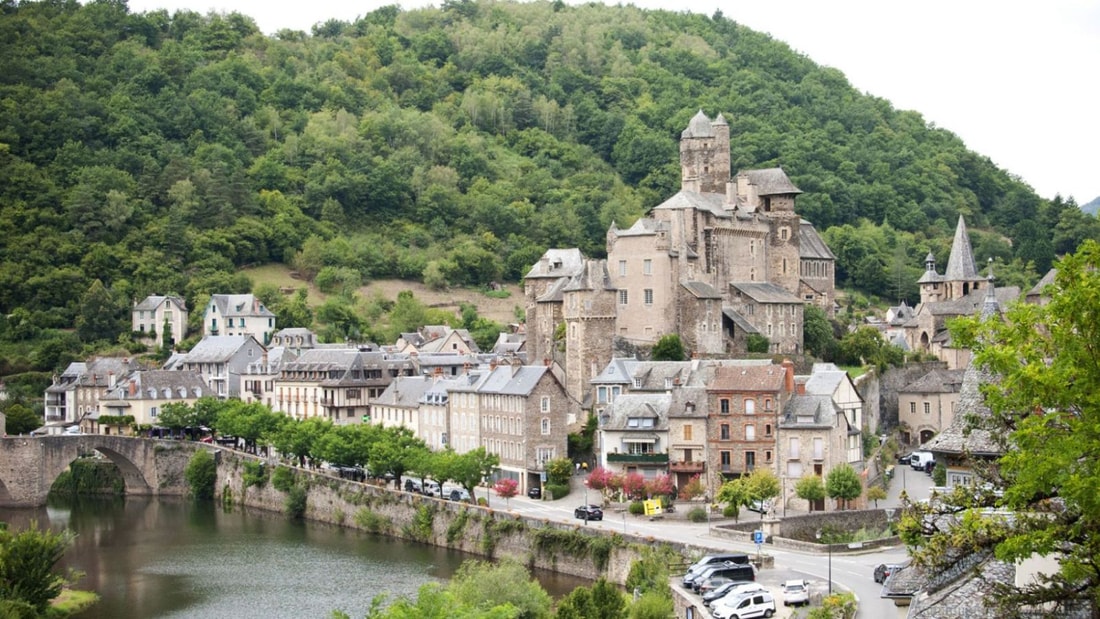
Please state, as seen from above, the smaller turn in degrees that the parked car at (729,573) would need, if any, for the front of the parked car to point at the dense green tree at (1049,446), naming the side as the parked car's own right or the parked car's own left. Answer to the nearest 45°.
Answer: approximately 90° to the parked car's own left

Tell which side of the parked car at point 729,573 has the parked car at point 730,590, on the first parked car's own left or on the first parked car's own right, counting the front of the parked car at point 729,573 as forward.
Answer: on the first parked car's own left

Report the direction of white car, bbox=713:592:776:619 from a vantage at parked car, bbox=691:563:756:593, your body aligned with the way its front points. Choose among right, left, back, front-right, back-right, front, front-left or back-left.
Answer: left

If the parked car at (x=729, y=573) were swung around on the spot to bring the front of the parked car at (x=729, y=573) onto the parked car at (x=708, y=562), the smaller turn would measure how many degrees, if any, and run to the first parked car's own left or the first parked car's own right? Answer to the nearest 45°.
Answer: approximately 45° to the first parked car's own right
